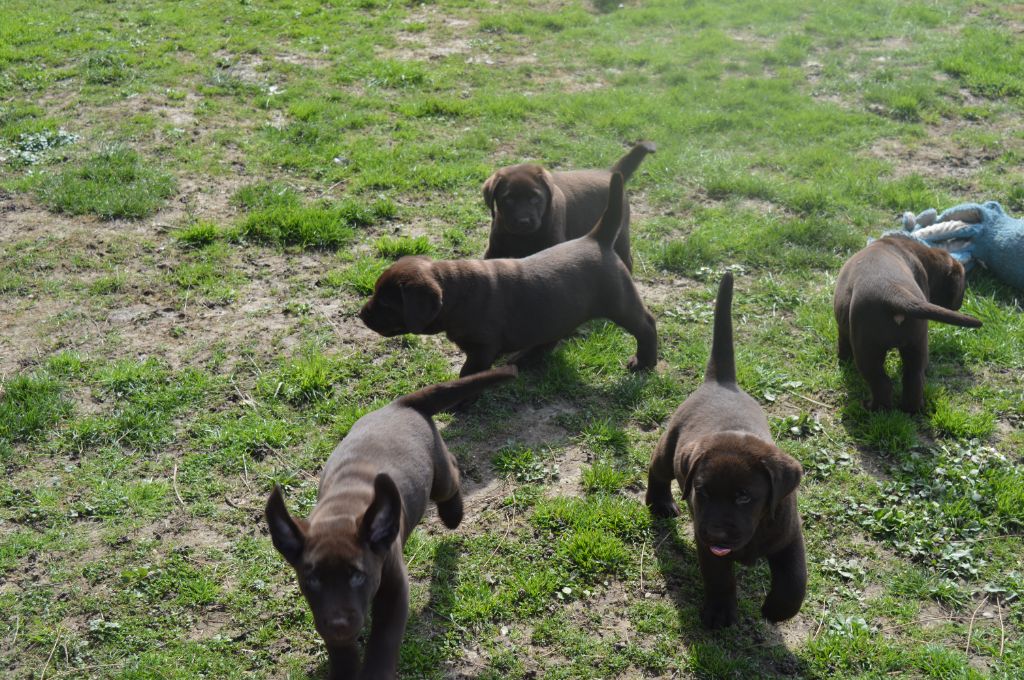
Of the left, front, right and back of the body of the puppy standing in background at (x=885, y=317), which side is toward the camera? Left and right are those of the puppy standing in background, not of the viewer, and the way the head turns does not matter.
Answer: back

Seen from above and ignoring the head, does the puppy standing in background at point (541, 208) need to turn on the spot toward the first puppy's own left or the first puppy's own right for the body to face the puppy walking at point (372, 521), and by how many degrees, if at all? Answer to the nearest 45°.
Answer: approximately 45° to the first puppy's own left

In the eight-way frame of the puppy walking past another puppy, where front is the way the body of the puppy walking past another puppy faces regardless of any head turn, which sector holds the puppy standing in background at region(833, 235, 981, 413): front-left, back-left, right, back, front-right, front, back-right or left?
back

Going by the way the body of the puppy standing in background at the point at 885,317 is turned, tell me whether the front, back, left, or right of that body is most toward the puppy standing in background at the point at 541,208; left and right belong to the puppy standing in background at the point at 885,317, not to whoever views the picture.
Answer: left

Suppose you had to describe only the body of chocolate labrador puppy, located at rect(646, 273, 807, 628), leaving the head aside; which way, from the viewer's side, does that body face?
toward the camera

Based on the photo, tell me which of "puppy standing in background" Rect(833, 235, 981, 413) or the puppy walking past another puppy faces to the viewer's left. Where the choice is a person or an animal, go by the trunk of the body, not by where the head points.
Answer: the puppy walking past another puppy

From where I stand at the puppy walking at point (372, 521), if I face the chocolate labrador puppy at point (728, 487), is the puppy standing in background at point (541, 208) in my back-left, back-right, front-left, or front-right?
front-left

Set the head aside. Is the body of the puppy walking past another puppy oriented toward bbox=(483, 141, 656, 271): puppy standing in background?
no

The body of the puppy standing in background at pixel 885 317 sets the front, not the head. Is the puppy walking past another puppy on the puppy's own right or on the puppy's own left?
on the puppy's own left

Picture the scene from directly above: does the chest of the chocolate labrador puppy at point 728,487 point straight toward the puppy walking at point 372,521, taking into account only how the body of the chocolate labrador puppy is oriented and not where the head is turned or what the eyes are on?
no

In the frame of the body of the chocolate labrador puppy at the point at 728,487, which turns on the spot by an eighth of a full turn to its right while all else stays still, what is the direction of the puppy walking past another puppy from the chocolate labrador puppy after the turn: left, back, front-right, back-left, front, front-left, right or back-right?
right

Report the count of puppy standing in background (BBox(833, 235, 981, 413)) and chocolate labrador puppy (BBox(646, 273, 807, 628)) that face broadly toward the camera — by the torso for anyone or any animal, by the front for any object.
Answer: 1

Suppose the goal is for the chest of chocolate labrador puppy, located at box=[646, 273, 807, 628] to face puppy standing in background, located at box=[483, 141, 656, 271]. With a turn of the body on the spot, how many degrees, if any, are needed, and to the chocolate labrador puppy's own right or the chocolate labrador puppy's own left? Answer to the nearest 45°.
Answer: approximately 135° to the chocolate labrador puppy's own right

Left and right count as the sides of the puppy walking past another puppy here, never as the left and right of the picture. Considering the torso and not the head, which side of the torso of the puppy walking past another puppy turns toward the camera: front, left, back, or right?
left

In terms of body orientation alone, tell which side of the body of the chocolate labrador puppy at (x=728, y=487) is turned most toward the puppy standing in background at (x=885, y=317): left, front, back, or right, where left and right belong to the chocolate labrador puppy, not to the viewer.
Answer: back
